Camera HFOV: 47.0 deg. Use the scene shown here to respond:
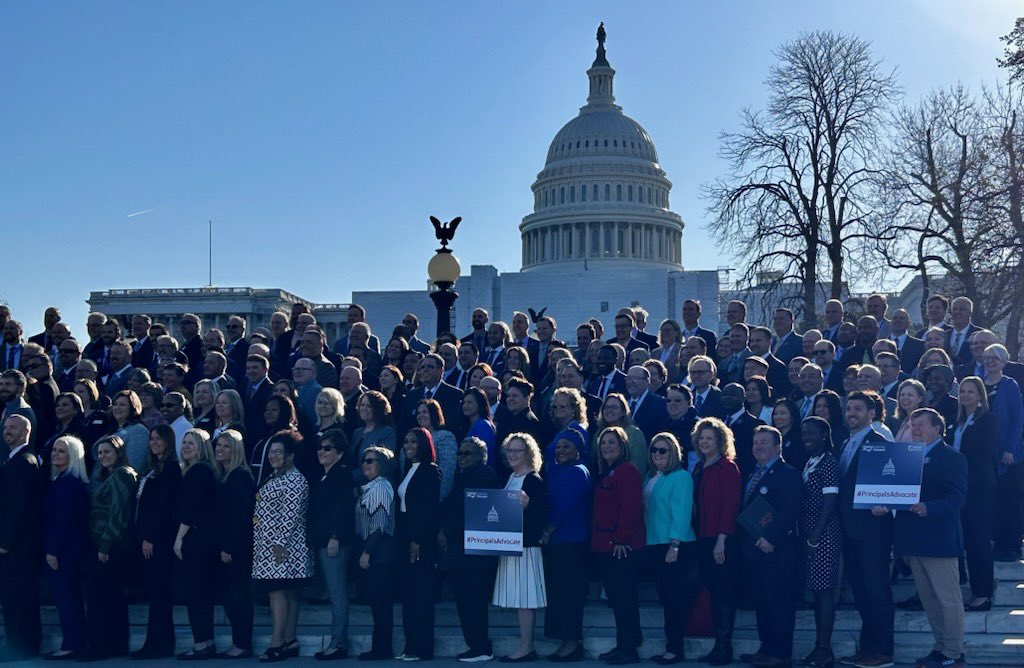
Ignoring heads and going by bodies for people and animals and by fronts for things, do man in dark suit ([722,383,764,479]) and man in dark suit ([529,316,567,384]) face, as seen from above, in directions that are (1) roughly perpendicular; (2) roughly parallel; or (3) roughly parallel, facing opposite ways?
roughly parallel

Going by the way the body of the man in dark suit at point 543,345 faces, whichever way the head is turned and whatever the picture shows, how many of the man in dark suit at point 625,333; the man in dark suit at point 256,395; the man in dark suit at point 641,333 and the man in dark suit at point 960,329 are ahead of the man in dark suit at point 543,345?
1

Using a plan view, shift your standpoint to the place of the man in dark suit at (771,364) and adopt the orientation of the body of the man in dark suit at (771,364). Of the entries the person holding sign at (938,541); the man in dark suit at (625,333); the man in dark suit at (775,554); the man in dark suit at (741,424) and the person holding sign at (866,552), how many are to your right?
1

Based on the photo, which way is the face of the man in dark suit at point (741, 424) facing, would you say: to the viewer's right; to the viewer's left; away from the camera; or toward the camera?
toward the camera

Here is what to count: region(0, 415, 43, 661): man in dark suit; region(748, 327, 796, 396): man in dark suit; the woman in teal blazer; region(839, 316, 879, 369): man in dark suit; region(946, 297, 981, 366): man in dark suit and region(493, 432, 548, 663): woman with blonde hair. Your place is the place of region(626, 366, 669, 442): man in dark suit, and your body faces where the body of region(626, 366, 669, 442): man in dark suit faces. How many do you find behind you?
3

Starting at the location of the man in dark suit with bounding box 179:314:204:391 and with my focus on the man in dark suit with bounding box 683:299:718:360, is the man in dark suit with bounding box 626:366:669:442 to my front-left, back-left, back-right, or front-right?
front-right

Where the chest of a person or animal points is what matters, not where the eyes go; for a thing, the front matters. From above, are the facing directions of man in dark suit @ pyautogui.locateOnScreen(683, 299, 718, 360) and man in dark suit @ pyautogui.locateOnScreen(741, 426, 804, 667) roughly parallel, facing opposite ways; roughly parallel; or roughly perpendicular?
roughly parallel

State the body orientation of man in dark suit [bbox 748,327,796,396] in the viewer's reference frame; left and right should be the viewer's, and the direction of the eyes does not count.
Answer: facing the viewer and to the left of the viewer

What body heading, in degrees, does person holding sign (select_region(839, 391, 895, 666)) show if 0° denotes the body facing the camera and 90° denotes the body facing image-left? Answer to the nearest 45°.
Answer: approximately 45°

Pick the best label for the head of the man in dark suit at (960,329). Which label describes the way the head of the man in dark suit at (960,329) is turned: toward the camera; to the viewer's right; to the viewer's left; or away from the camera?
toward the camera

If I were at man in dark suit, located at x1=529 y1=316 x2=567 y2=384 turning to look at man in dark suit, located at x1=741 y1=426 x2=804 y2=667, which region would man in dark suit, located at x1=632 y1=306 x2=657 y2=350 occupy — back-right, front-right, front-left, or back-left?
back-left

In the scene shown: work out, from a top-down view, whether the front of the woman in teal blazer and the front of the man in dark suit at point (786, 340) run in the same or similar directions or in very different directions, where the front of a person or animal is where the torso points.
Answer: same or similar directions

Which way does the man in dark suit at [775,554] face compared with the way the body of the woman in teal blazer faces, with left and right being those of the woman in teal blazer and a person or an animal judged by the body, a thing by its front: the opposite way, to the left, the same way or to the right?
the same way

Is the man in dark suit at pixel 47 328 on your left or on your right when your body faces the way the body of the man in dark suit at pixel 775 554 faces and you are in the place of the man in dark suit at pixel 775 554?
on your right

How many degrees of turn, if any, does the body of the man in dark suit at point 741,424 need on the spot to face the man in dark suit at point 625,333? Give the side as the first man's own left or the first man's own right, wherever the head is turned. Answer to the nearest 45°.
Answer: approximately 135° to the first man's own right

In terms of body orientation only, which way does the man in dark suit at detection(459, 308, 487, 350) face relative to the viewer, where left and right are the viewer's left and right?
facing the viewer

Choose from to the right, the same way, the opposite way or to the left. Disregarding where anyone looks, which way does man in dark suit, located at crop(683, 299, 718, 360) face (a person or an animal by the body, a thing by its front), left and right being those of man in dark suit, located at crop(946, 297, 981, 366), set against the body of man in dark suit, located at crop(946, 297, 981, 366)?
the same way
